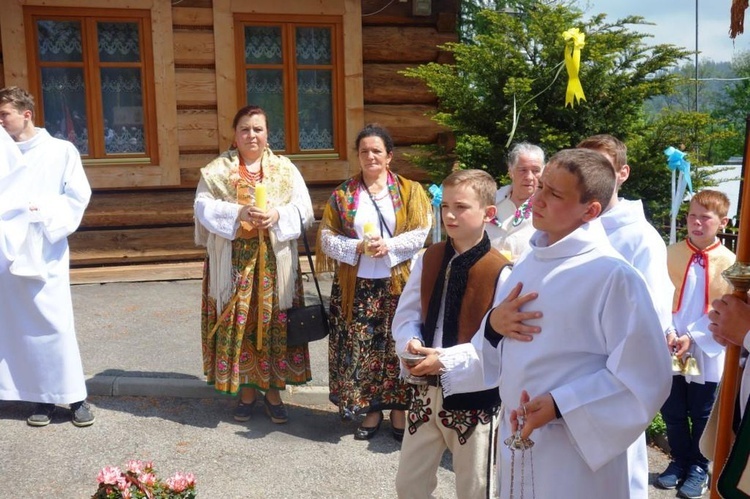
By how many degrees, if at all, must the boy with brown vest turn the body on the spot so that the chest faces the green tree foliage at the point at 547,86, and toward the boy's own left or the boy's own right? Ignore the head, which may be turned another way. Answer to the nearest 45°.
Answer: approximately 135° to the boy's own right

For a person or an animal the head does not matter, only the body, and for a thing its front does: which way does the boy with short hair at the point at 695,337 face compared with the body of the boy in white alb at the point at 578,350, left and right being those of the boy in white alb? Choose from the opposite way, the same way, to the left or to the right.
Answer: the same way

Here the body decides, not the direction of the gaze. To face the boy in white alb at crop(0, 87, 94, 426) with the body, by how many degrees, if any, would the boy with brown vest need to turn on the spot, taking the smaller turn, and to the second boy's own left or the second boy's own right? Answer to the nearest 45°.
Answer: approximately 90° to the second boy's own right

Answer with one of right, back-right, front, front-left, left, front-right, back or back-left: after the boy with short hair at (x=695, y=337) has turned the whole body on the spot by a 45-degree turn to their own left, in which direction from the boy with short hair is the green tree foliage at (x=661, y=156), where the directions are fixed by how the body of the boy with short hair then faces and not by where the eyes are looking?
back

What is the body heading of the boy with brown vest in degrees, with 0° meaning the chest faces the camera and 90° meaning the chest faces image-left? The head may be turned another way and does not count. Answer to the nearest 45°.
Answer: approximately 45°

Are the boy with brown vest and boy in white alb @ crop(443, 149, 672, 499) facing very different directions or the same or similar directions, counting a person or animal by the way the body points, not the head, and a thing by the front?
same or similar directions

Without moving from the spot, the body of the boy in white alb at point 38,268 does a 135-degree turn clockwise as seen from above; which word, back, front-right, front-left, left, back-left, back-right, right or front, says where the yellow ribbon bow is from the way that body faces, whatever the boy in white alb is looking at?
right

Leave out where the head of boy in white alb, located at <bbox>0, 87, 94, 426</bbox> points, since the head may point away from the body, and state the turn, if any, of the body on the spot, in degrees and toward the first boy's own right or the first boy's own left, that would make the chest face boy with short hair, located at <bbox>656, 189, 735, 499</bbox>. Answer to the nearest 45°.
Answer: approximately 90° to the first boy's own left

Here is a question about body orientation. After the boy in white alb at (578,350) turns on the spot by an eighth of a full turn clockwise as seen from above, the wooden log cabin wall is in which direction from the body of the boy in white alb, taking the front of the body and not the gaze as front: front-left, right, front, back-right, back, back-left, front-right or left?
front-right

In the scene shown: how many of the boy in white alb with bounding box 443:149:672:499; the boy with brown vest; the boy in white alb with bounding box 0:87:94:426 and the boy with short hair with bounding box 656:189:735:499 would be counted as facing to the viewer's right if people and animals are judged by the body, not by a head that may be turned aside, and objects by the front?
0

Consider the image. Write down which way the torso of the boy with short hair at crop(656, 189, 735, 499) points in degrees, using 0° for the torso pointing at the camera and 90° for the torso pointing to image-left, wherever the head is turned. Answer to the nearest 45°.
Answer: approximately 45°
